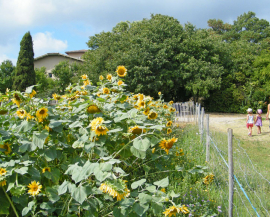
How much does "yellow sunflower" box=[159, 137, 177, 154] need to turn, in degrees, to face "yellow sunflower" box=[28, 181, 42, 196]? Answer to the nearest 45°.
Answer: approximately 45° to its right

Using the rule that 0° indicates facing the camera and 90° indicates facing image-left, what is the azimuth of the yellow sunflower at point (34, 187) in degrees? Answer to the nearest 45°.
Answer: approximately 0°

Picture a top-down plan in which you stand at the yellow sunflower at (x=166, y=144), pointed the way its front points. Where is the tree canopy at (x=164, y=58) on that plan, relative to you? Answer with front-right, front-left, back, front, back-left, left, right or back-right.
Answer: back

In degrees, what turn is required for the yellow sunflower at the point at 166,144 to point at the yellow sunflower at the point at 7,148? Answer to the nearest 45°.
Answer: approximately 90° to its right

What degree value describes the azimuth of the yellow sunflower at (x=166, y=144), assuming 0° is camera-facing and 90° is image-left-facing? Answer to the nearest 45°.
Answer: approximately 0°

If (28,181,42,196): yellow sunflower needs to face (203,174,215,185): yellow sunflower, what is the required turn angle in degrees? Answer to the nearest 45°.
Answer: approximately 135° to its left

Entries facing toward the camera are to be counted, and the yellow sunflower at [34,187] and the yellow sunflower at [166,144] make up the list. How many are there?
2

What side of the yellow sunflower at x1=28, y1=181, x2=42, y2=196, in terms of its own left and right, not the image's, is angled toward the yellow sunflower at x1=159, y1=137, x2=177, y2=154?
left
